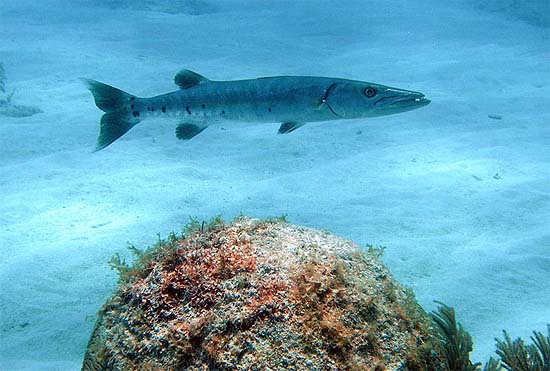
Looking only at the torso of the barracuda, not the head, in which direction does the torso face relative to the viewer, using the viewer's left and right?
facing to the right of the viewer

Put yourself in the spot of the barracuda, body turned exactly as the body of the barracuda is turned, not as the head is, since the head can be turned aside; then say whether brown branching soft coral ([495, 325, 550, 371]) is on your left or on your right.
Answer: on your right

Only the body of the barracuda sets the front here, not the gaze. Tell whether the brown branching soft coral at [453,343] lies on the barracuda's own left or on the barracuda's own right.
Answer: on the barracuda's own right
